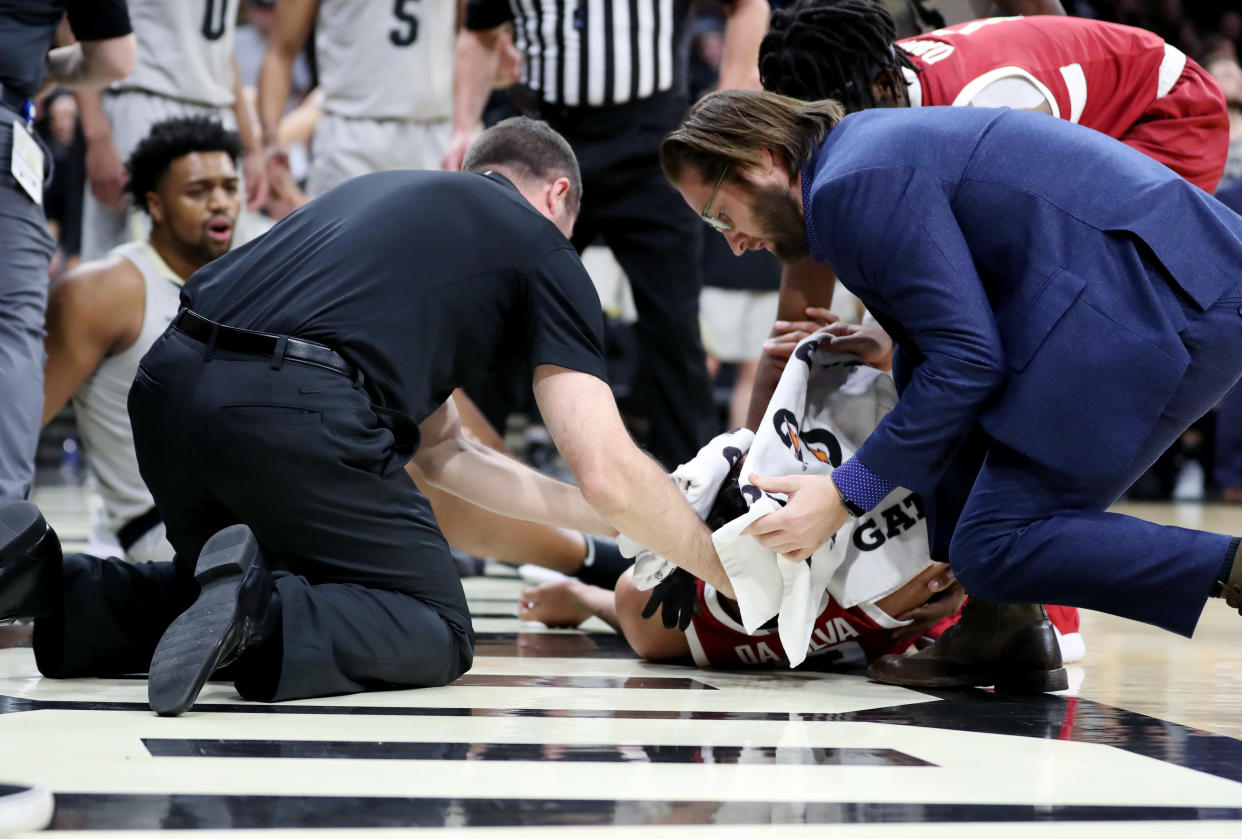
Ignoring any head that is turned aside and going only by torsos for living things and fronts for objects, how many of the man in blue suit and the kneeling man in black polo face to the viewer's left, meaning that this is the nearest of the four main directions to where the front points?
1

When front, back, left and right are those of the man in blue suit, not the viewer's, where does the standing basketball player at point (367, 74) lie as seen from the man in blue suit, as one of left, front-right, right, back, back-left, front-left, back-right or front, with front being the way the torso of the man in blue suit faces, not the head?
front-right

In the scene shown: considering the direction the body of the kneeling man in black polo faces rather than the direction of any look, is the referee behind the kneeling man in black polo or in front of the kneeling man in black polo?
in front

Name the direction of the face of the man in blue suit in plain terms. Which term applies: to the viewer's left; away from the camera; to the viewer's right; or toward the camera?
to the viewer's left

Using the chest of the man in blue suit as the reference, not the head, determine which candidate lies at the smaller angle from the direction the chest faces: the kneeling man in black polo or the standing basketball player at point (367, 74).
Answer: the kneeling man in black polo

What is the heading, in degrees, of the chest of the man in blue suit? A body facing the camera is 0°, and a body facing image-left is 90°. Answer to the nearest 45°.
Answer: approximately 90°

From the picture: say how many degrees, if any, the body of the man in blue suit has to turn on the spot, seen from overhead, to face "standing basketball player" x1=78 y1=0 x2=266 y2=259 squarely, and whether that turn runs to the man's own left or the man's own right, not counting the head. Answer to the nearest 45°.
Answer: approximately 45° to the man's own right

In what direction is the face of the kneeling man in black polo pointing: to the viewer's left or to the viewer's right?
to the viewer's right

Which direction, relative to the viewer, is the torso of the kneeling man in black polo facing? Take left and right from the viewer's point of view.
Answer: facing away from the viewer and to the right of the viewer
